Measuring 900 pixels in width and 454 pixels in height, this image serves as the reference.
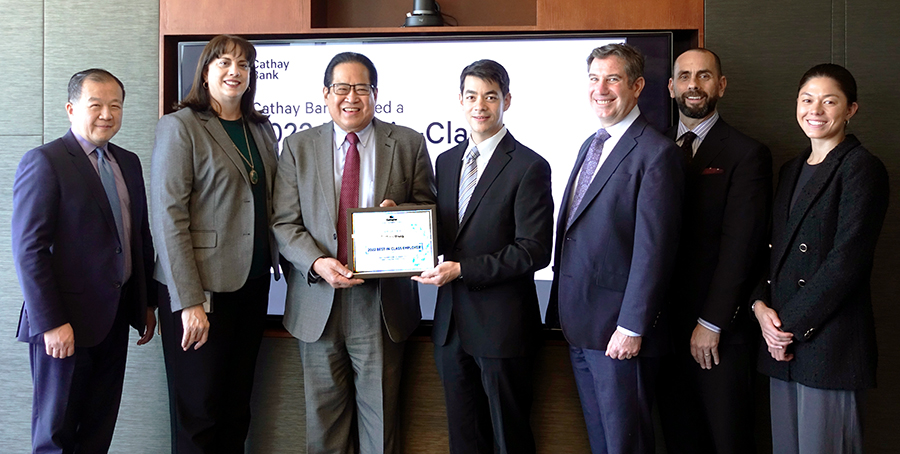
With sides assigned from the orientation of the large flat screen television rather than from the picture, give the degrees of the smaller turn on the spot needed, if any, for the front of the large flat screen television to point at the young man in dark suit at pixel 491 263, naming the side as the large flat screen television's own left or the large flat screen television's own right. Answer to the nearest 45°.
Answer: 0° — it already faces them

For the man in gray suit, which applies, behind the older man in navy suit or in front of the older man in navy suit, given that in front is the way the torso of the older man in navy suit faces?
in front

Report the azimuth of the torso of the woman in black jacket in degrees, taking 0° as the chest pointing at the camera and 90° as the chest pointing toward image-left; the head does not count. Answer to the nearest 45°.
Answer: approximately 45°

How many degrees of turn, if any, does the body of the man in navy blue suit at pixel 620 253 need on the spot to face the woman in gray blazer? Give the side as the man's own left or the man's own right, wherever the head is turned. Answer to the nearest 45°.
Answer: approximately 45° to the man's own right

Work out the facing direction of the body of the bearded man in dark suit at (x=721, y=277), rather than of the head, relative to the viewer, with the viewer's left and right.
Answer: facing the viewer and to the left of the viewer

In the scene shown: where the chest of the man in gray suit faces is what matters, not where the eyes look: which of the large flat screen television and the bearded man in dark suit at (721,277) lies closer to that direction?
the bearded man in dark suit

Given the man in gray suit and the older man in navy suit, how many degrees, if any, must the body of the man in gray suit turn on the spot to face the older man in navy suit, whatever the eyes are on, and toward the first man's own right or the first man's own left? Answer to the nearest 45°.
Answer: approximately 90° to the first man's own right

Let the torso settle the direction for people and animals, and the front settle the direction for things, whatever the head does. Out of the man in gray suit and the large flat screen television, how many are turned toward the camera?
2

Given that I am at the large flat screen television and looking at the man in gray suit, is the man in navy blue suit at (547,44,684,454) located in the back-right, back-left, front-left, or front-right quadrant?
front-left

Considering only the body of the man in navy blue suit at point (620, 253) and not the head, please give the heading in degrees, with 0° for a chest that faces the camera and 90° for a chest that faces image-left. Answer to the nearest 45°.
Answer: approximately 45°
